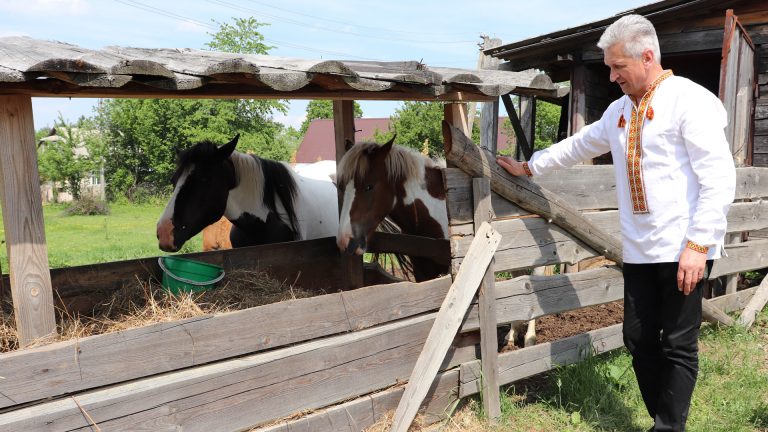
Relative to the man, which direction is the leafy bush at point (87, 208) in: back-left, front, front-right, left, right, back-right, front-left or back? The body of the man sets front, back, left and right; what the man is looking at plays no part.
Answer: right

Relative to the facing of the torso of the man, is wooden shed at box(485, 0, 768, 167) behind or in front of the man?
behind

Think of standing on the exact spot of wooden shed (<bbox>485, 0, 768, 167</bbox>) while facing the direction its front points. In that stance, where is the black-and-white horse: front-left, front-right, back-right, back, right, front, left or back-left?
front

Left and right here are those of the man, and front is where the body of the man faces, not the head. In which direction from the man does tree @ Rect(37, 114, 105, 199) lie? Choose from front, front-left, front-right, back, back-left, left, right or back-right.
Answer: right

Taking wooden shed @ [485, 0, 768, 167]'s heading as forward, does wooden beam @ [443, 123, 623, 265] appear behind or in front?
in front

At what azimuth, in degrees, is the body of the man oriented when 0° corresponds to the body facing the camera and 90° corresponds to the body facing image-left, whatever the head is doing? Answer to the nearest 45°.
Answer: approximately 45°

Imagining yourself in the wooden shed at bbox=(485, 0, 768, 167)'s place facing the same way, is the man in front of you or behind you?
in front

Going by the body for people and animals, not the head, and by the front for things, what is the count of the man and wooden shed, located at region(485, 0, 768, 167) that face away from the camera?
0

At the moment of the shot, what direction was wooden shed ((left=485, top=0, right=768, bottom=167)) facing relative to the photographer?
facing the viewer and to the left of the viewer

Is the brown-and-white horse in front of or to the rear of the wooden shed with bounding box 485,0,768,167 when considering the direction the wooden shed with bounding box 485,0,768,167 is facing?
in front

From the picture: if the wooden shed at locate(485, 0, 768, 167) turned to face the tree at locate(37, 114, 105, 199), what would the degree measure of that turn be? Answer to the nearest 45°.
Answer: approximately 90° to its right

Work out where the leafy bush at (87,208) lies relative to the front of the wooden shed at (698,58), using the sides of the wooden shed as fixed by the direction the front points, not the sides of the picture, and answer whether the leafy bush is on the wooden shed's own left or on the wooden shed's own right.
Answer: on the wooden shed's own right
